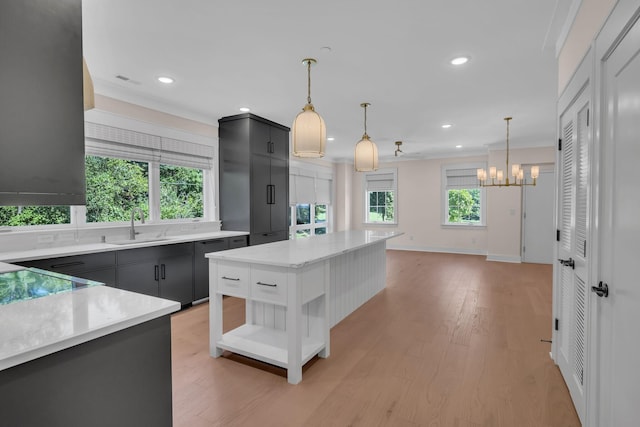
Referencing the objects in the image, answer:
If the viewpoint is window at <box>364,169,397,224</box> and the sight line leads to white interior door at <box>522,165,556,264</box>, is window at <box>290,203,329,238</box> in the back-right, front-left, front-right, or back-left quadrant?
back-right

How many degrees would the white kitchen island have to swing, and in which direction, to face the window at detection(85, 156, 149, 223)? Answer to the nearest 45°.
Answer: approximately 90° to its right

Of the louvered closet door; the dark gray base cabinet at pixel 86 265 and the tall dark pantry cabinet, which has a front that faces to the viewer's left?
the louvered closet door

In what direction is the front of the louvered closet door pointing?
to the viewer's left

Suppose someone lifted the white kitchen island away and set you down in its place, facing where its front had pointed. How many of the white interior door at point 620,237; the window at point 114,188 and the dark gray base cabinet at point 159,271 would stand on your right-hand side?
2

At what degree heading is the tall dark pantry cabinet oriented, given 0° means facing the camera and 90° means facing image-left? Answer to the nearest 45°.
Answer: approximately 315°

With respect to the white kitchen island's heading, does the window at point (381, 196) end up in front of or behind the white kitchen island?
behind

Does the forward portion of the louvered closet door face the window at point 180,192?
yes

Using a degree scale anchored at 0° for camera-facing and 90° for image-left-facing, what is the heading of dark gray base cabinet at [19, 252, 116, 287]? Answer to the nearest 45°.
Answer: approximately 315°

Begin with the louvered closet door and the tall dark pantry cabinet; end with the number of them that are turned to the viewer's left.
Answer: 1

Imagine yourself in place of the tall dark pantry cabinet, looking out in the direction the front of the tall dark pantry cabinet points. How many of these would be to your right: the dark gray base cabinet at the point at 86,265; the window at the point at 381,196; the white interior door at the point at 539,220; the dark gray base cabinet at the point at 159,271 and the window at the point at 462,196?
2

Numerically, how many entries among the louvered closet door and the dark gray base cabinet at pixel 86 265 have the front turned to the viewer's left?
1

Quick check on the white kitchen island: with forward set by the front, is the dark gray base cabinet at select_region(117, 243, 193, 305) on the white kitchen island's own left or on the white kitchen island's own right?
on the white kitchen island's own right

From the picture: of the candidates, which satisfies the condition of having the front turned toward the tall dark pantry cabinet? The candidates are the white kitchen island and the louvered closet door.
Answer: the louvered closet door
